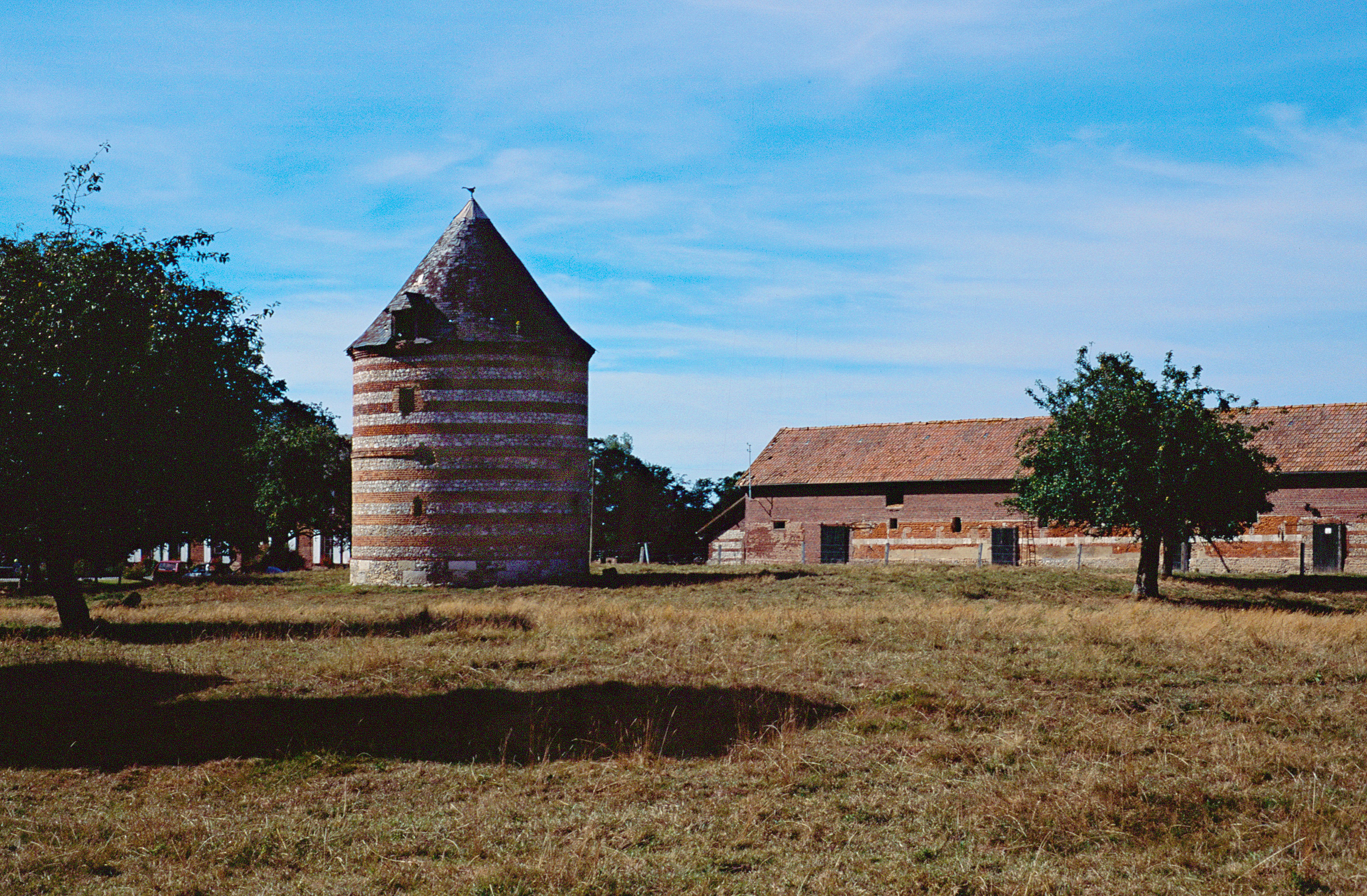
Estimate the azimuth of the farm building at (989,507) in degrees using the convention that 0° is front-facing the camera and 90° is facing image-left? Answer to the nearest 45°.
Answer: approximately 0°

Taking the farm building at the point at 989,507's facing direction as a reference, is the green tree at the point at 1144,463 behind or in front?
in front

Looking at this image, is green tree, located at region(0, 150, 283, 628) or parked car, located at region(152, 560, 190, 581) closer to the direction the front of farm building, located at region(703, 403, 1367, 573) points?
the green tree

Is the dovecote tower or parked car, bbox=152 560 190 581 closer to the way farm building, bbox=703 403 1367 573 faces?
the dovecote tower

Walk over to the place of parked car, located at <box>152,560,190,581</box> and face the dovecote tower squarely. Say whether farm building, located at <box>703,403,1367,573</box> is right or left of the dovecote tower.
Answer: left

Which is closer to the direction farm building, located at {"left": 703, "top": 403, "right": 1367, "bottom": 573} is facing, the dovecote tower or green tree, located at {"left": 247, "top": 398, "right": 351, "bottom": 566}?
the dovecote tower

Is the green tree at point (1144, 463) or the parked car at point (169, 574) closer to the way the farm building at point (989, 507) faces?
the green tree

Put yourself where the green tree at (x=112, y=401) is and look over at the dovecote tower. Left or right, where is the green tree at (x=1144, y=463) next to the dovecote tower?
right

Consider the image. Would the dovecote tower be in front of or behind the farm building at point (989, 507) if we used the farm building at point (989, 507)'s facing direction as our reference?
in front

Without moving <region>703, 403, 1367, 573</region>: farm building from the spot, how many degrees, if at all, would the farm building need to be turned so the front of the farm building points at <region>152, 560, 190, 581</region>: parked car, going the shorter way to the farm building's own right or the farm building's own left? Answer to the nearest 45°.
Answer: approximately 90° to the farm building's own right

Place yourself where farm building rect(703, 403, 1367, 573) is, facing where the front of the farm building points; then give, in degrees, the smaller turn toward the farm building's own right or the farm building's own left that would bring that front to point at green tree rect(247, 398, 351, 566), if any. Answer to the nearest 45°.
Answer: approximately 90° to the farm building's own right

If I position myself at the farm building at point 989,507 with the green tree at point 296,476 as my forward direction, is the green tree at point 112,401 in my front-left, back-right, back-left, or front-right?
front-left
